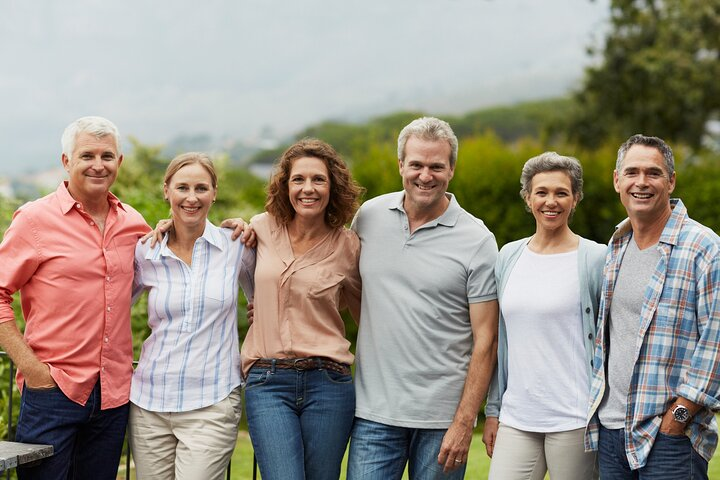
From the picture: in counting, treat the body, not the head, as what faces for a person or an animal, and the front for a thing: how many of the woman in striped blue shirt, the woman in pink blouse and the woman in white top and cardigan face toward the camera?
3

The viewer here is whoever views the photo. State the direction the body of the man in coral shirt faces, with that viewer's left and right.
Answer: facing the viewer and to the right of the viewer

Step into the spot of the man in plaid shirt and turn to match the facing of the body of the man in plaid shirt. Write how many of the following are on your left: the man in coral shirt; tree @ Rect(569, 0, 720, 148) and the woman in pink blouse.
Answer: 0

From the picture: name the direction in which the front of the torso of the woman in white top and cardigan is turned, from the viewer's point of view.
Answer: toward the camera

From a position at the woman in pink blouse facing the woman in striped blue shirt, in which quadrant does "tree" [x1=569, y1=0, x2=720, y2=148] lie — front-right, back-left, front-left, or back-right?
back-right

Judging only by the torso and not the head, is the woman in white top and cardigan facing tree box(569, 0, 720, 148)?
no

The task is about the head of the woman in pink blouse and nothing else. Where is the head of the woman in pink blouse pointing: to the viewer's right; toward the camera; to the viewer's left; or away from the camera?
toward the camera

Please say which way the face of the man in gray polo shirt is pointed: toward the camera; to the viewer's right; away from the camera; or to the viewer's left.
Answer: toward the camera

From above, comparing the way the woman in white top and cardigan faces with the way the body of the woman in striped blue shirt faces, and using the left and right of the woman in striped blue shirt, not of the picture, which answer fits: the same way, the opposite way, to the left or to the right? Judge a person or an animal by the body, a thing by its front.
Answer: the same way

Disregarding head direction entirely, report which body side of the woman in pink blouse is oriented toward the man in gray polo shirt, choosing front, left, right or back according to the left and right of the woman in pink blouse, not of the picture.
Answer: left

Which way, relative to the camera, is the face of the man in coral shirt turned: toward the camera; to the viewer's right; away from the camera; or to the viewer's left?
toward the camera

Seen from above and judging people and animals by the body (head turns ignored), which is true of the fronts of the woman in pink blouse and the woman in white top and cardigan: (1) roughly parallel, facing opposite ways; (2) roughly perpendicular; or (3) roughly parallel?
roughly parallel

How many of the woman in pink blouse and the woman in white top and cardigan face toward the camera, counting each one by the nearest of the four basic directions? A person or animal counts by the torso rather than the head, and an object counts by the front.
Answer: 2

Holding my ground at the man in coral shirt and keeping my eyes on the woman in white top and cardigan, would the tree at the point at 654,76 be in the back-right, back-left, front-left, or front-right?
front-left

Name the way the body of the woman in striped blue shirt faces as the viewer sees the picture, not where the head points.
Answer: toward the camera
